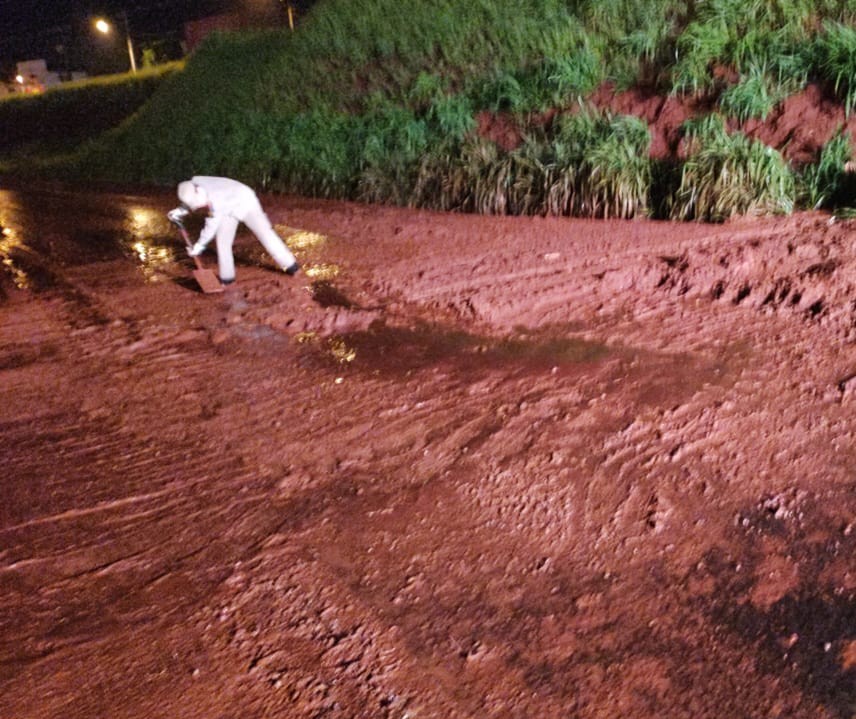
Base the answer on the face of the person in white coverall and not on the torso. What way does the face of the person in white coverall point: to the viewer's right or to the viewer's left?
to the viewer's left

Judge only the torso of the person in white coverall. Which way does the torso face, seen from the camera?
to the viewer's left
